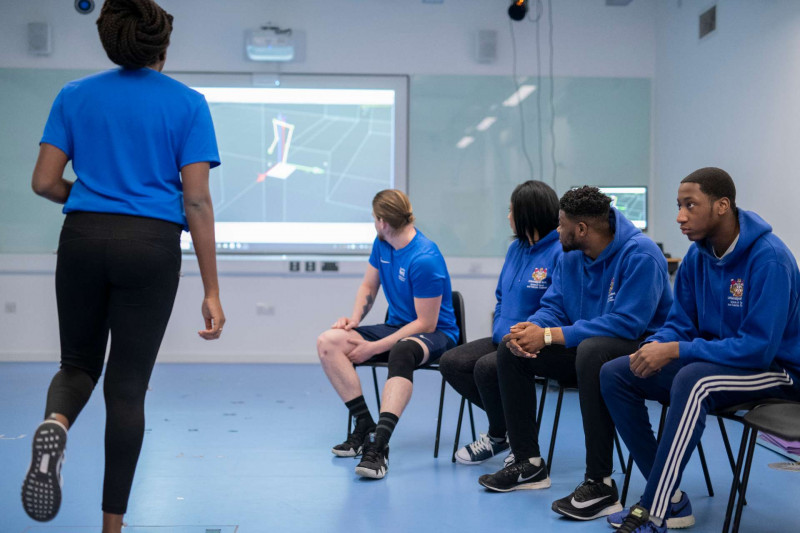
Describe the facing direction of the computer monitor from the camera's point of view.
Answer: facing the viewer

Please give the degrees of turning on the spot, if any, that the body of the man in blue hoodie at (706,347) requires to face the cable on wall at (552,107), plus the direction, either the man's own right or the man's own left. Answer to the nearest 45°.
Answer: approximately 135° to the man's own right

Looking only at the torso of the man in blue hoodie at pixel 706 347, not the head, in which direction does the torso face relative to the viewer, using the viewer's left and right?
facing the viewer and to the left of the viewer

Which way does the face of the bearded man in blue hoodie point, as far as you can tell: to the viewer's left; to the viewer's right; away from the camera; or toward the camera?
to the viewer's left

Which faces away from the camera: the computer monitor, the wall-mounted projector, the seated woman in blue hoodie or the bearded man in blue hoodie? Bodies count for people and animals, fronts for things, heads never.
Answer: the wall-mounted projector

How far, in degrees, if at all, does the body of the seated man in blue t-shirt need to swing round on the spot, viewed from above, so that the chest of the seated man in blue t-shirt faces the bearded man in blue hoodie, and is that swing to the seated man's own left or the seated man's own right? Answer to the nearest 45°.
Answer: approximately 90° to the seated man's own left

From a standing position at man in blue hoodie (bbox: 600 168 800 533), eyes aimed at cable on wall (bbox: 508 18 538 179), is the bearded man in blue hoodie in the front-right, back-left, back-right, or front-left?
front-left

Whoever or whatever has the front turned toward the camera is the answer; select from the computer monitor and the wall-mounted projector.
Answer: the computer monitor

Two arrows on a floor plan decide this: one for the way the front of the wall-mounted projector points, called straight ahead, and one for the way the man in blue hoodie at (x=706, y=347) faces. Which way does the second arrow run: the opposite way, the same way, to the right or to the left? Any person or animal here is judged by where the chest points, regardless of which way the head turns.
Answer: to the right

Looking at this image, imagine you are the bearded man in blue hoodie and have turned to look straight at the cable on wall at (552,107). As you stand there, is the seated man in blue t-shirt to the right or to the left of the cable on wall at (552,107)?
left

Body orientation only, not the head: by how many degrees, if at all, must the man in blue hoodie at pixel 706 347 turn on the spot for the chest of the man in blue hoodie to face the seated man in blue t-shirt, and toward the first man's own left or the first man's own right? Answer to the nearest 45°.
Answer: approximately 90° to the first man's own right

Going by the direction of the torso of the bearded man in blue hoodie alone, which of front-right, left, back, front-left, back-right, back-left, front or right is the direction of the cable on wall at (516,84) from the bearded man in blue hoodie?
back-right
